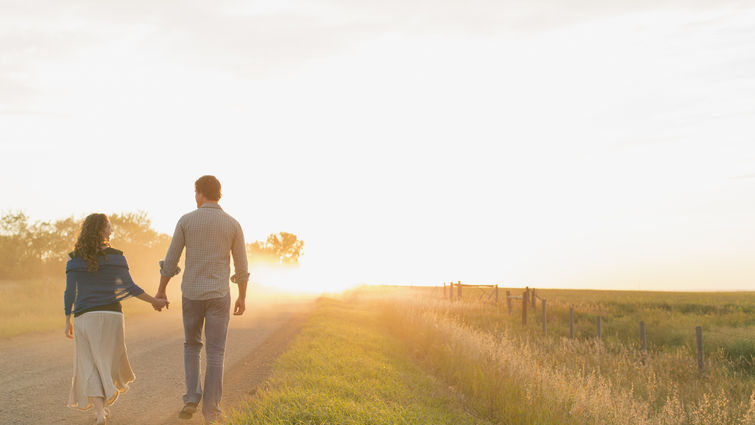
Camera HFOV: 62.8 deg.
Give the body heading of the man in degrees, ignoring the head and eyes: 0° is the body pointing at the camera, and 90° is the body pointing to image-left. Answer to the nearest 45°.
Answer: approximately 180°

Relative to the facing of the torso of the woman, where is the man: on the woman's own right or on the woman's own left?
on the woman's own right

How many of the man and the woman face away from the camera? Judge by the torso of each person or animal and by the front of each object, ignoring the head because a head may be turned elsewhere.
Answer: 2

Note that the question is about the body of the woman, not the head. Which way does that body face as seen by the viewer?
away from the camera

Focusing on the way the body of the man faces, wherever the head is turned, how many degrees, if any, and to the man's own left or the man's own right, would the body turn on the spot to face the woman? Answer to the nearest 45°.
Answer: approximately 90° to the man's own left
